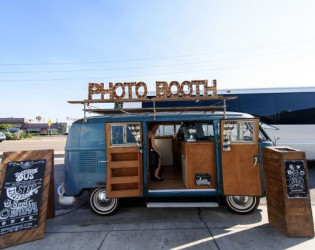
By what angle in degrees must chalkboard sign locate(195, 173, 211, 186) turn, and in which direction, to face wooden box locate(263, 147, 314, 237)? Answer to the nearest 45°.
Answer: approximately 90° to its left

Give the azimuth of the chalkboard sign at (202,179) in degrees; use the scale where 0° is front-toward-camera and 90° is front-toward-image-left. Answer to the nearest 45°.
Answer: approximately 0°

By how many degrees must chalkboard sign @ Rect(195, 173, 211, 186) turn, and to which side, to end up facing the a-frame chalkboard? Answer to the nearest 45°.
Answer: approximately 45° to its right
